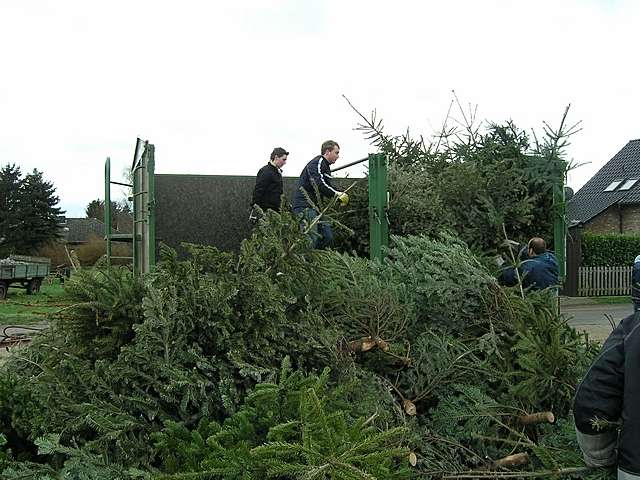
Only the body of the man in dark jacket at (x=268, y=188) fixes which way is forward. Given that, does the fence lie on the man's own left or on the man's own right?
on the man's own left

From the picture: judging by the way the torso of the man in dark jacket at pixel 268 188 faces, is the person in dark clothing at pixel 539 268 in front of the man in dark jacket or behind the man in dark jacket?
in front

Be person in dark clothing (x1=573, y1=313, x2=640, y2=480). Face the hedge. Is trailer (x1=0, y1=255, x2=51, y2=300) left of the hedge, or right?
left

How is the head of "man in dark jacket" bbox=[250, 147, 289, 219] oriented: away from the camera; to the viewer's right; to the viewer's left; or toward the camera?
to the viewer's right

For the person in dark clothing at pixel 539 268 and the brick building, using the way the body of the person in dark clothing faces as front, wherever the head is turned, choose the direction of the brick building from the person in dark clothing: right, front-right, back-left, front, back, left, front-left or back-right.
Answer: front-right

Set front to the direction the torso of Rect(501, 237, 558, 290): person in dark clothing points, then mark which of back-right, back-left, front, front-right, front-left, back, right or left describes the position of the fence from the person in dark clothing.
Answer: front-right

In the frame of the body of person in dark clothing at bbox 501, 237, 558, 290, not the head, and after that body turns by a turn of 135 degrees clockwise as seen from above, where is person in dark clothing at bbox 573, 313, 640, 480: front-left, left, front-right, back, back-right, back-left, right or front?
right

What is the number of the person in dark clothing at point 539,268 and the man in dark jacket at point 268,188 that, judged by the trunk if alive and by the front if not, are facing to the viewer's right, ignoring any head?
1

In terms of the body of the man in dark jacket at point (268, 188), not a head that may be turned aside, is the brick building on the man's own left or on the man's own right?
on the man's own left

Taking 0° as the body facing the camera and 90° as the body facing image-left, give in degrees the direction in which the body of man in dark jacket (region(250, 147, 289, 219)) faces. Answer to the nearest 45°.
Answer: approximately 270°

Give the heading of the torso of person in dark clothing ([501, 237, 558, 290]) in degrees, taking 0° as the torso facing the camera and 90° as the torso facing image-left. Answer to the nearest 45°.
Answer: approximately 135°
